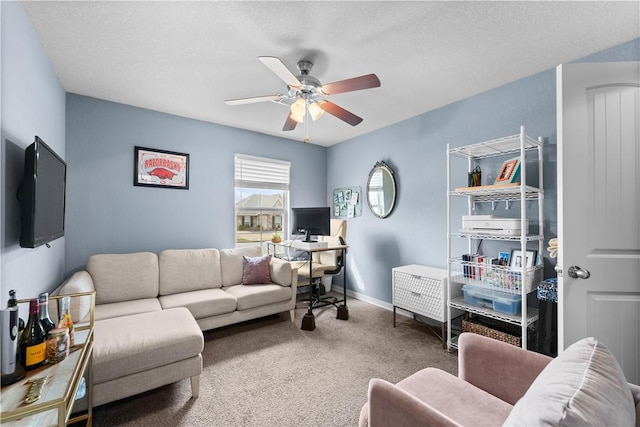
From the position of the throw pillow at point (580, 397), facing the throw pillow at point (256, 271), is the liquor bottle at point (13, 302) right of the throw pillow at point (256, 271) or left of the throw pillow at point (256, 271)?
left

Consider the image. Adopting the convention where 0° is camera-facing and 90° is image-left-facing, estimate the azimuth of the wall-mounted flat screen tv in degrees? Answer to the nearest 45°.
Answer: approximately 270°

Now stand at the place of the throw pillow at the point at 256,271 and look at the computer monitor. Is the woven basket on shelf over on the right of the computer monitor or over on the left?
right

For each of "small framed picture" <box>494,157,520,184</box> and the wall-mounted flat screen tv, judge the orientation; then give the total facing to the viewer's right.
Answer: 1

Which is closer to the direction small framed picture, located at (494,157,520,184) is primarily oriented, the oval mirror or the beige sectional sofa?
the beige sectional sofa

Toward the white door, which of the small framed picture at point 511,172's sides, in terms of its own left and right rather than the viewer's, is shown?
left

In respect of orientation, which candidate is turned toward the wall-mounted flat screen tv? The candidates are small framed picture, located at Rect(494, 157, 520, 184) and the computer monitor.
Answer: the small framed picture

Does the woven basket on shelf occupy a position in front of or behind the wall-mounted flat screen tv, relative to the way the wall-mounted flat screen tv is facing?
in front

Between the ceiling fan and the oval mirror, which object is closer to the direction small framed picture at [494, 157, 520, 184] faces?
the ceiling fan

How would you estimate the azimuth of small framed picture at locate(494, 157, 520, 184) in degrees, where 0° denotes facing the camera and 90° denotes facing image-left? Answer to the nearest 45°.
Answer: approximately 45°

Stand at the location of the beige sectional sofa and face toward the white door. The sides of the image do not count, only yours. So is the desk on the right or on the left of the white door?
left

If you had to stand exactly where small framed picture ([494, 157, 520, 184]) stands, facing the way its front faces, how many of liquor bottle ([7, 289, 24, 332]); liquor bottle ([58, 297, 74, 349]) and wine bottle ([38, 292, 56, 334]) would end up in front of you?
3
